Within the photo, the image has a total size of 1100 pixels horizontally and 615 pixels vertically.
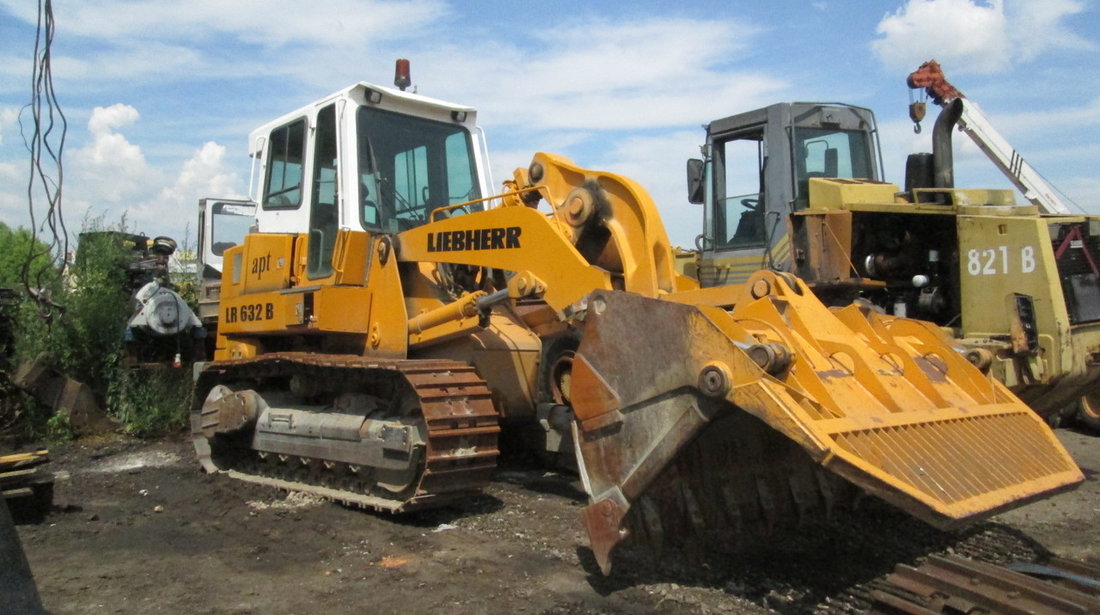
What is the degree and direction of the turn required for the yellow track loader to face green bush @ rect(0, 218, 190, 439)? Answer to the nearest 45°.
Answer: approximately 180°

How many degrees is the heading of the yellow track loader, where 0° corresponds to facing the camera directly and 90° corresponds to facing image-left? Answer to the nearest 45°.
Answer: approximately 315°

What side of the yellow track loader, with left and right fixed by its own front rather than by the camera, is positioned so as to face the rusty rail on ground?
front

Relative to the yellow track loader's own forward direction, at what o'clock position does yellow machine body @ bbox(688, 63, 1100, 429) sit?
The yellow machine body is roughly at 9 o'clock from the yellow track loader.

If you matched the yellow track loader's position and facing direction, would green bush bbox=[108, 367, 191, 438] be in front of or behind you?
behind

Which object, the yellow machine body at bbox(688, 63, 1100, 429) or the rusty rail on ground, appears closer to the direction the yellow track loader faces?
the rusty rail on ground
